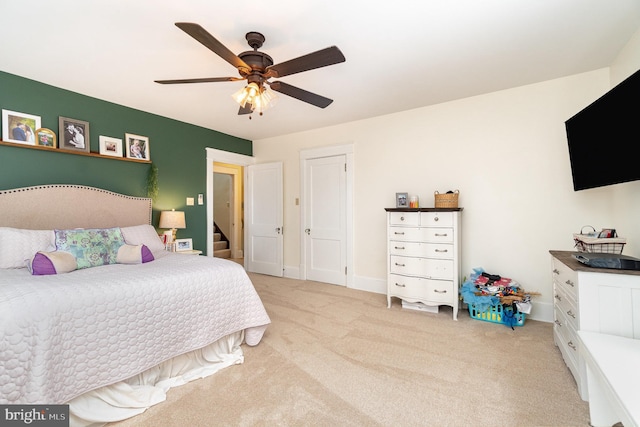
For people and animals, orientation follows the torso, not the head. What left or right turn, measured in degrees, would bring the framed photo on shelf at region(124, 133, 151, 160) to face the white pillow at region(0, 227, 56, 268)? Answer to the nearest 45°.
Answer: approximately 90° to its right

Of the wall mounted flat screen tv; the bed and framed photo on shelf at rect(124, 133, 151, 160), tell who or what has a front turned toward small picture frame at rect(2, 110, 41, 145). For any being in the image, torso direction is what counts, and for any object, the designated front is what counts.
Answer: the wall mounted flat screen tv

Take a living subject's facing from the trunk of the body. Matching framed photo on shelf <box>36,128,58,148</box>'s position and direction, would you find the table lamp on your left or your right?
on your left

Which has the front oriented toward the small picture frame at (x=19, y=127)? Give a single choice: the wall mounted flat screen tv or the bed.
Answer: the wall mounted flat screen tv

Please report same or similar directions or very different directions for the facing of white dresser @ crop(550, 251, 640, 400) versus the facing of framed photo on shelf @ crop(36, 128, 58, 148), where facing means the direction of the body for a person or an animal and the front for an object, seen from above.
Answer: very different directions

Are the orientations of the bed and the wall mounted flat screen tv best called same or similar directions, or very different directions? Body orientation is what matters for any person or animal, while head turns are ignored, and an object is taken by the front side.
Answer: very different directions

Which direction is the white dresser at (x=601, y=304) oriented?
to the viewer's left

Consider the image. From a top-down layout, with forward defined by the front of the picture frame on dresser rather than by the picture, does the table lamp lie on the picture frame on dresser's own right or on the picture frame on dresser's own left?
on the picture frame on dresser's own right
